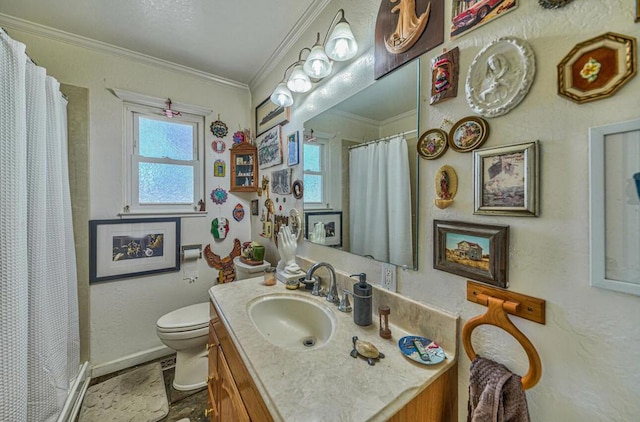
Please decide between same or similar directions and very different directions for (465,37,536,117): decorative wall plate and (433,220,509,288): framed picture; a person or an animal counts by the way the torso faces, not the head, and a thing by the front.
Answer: same or similar directions

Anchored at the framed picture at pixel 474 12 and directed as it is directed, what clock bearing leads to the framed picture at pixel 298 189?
the framed picture at pixel 298 189 is roughly at 2 o'clock from the framed picture at pixel 474 12.

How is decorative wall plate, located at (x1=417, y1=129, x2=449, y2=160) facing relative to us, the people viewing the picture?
facing the viewer and to the left of the viewer

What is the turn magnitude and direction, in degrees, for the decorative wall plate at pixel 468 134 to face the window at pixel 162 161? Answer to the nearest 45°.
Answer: approximately 45° to its right

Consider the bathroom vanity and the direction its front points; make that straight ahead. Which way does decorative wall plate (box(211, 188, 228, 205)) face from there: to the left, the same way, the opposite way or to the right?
to the left

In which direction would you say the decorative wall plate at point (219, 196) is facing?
toward the camera

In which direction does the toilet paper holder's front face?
toward the camera

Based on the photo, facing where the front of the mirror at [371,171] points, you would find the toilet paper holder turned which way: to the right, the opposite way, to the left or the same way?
to the left
